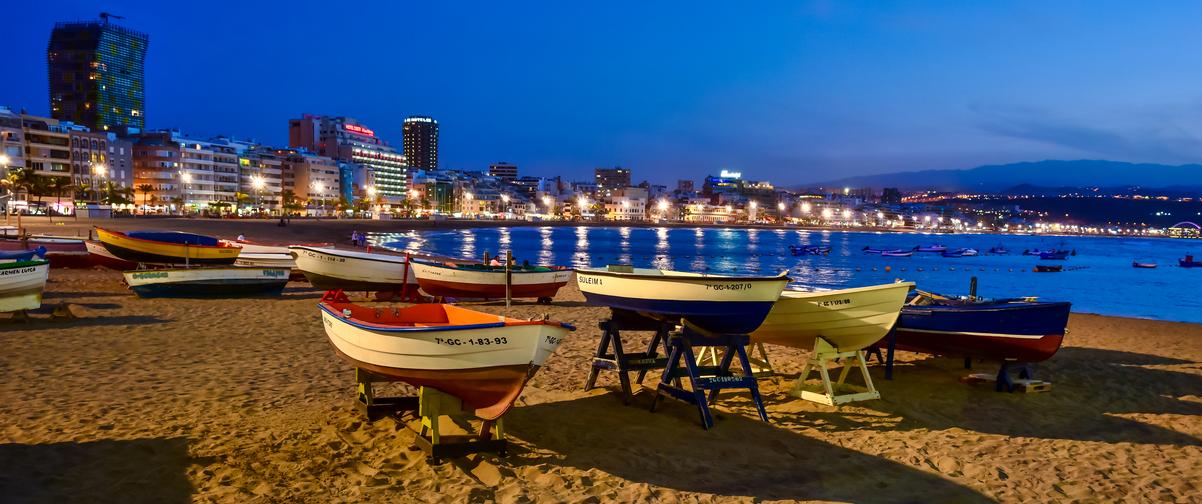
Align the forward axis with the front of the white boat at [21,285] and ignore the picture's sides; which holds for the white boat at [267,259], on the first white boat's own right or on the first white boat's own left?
on the first white boat's own left

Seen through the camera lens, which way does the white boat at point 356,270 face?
facing to the left of the viewer

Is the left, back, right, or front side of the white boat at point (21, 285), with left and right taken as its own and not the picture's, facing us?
right

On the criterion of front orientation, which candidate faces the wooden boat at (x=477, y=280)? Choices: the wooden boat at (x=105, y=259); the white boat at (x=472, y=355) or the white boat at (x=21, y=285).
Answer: the white boat at (x=21, y=285)

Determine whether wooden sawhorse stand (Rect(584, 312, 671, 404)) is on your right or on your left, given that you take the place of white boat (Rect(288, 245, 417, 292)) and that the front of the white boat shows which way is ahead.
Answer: on your left

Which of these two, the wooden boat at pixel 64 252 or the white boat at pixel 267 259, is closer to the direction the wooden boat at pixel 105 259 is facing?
the wooden boat

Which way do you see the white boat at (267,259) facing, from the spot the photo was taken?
facing to the left of the viewer

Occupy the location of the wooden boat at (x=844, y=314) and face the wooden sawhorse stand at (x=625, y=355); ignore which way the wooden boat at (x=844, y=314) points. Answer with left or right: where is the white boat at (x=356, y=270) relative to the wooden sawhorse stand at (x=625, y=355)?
right
